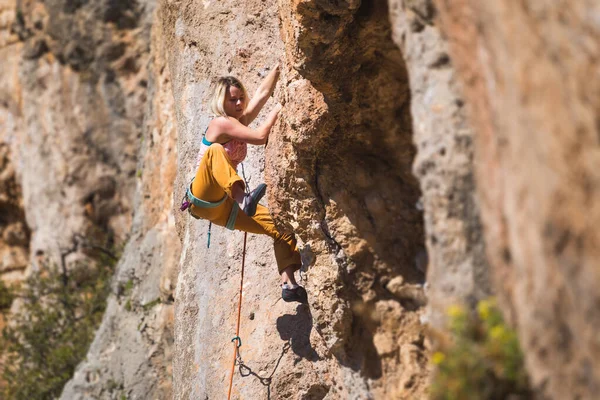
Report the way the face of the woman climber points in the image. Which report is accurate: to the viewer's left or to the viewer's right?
to the viewer's right

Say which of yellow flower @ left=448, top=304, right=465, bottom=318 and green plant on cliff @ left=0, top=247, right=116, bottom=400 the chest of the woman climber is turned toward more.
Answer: the yellow flower

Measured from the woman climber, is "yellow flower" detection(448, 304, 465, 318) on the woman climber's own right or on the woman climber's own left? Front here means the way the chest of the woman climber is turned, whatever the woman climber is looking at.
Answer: on the woman climber's own right

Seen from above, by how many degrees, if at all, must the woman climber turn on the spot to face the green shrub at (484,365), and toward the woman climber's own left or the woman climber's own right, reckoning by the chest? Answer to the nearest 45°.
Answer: approximately 90° to the woman climber's own right

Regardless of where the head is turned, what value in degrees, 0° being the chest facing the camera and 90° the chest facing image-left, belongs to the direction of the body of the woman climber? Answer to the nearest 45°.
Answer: approximately 270°

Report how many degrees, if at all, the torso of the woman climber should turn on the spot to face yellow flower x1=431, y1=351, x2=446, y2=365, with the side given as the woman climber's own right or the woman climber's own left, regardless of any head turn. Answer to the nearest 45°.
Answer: approximately 90° to the woman climber's own right
